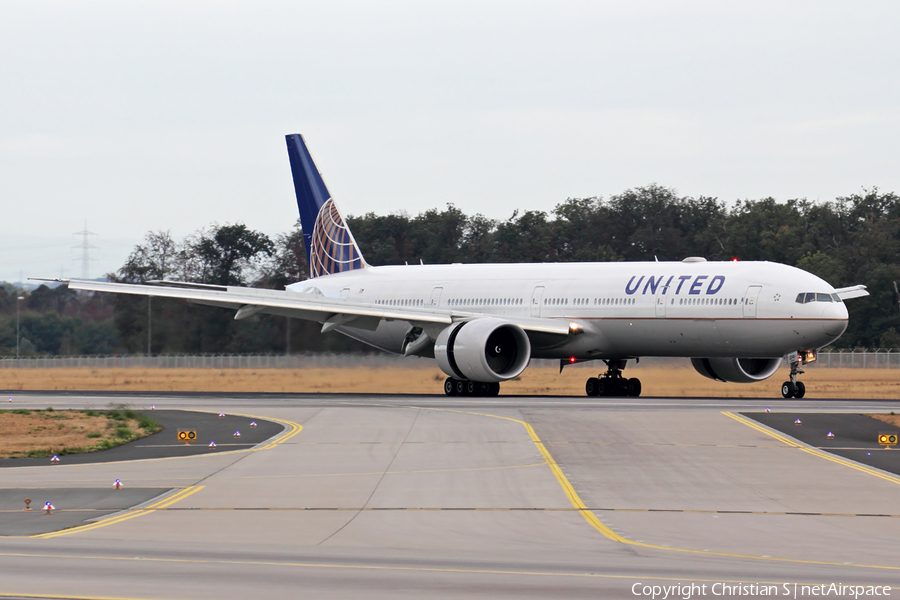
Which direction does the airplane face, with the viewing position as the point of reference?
facing the viewer and to the right of the viewer
